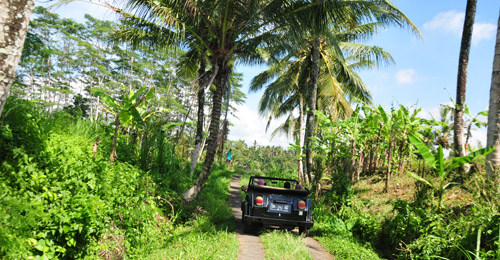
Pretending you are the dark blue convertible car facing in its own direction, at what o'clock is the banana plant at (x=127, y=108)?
The banana plant is roughly at 11 o'clock from the dark blue convertible car.

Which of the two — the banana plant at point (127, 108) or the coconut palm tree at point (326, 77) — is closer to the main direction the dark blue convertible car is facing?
the coconut palm tree

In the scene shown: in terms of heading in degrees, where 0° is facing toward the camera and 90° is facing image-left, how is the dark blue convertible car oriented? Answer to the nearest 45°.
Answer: approximately 180°
